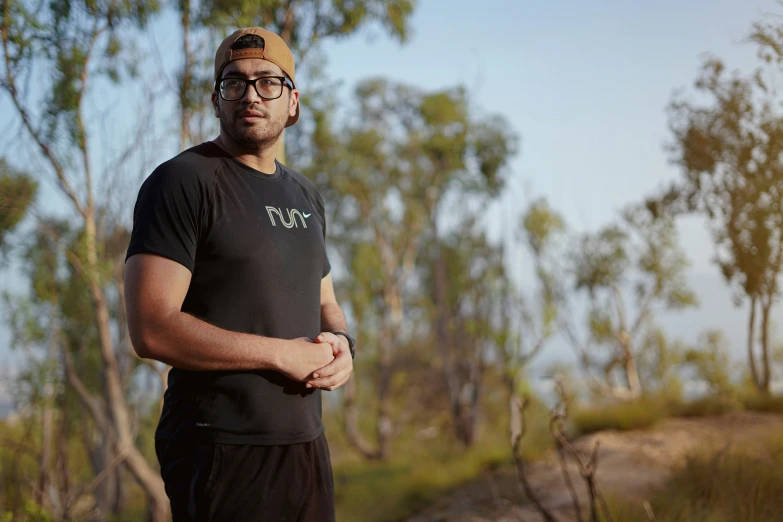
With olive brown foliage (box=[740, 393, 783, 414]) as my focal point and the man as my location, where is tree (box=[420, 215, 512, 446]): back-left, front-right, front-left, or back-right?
front-left

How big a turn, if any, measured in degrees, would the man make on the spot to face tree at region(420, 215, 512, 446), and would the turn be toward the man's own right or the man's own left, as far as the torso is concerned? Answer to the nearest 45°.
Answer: approximately 135° to the man's own left

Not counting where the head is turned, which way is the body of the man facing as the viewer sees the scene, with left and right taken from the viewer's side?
facing the viewer and to the right of the viewer

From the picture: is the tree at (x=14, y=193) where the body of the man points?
no

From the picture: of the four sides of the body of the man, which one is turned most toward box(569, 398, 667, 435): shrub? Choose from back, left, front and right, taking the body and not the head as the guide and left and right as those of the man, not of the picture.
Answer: left

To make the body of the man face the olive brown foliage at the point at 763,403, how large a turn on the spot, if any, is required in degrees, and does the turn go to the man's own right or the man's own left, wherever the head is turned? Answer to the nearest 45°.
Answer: approximately 90° to the man's own left
